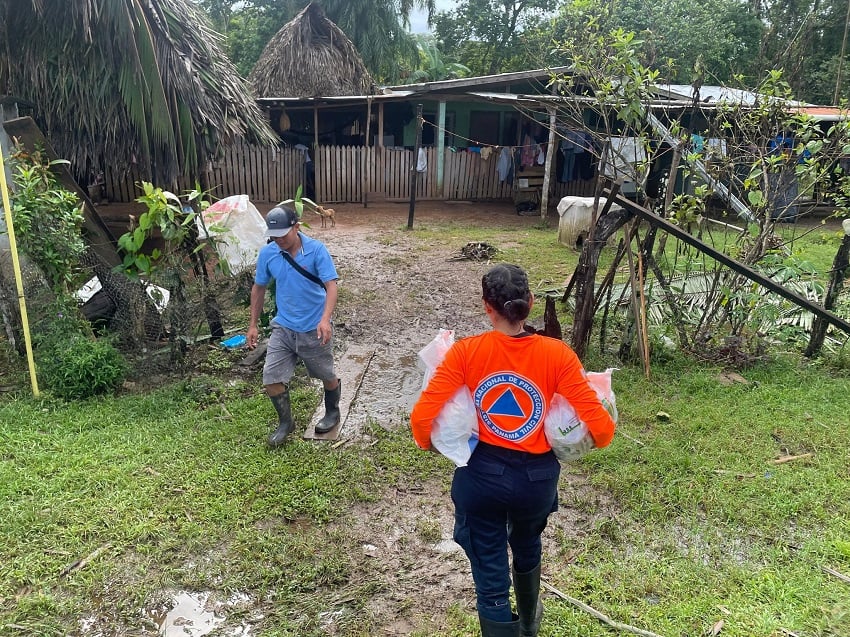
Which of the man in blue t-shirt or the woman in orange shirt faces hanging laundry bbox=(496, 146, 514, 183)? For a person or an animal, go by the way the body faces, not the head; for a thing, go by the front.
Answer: the woman in orange shirt

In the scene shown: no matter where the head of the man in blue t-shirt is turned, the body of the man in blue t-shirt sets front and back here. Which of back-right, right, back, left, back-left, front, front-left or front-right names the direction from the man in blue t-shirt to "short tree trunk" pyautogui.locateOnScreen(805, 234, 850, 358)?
back-left

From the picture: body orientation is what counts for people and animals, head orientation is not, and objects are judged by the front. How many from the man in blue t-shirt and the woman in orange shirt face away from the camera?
1

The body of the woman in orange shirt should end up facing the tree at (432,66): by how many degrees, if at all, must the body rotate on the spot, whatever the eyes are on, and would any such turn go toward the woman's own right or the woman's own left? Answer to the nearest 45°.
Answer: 0° — they already face it

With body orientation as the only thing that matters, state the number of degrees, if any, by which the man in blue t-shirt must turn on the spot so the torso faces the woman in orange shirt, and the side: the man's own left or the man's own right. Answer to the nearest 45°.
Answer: approximately 45° to the man's own left

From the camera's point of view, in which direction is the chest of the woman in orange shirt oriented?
away from the camera

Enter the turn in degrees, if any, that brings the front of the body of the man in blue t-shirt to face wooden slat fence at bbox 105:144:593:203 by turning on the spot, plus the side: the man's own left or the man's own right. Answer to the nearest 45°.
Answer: approximately 135° to the man's own right

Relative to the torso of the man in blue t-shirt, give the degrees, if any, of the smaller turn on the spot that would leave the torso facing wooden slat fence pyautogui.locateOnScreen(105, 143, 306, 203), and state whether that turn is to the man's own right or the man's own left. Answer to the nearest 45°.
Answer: approximately 135° to the man's own right

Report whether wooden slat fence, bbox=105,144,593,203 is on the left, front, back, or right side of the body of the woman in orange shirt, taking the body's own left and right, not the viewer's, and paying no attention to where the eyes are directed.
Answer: front

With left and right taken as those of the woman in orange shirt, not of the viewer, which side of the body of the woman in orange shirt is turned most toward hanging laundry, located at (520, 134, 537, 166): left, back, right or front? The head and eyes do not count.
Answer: front

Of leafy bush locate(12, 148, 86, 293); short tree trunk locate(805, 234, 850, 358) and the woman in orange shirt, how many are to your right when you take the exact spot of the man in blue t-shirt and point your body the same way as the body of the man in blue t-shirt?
1

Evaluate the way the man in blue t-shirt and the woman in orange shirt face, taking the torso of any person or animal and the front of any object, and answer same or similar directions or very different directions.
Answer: very different directions

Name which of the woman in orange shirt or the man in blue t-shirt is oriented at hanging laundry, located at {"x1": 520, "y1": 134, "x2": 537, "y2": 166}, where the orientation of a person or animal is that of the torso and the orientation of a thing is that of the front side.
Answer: the woman in orange shirt

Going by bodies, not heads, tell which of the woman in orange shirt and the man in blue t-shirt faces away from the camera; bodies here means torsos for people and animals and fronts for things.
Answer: the woman in orange shirt

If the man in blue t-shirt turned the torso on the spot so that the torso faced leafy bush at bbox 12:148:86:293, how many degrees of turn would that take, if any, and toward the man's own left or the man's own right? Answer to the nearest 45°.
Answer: approximately 90° to the man's own right
